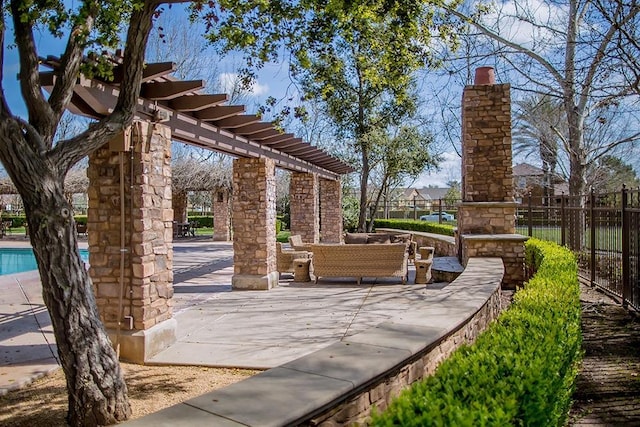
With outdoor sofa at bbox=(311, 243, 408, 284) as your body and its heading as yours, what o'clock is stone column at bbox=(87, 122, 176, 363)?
The stone column is roughly at 7 o'clock from the outdoor sofa.

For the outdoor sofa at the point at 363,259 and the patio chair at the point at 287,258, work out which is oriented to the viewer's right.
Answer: the patio chair

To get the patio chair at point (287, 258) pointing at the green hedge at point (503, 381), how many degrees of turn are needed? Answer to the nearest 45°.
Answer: approximately 90° to its right

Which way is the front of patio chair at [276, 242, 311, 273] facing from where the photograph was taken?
facing to the right of the viewer

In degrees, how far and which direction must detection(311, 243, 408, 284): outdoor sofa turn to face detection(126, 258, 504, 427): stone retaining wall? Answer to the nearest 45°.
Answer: approximately 180°

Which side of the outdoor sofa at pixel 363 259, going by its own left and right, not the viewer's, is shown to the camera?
back

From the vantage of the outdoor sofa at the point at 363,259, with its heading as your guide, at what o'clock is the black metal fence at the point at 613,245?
The black metal fence is roughly at 4 o'clock from the outdoor sofa.

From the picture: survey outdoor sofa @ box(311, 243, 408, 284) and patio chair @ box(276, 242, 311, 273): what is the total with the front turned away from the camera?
1

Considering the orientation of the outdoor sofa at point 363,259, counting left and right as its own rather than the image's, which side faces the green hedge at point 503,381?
back

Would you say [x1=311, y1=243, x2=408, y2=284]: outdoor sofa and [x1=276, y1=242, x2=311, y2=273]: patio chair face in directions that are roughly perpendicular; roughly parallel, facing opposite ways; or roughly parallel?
roughly perpendicular
